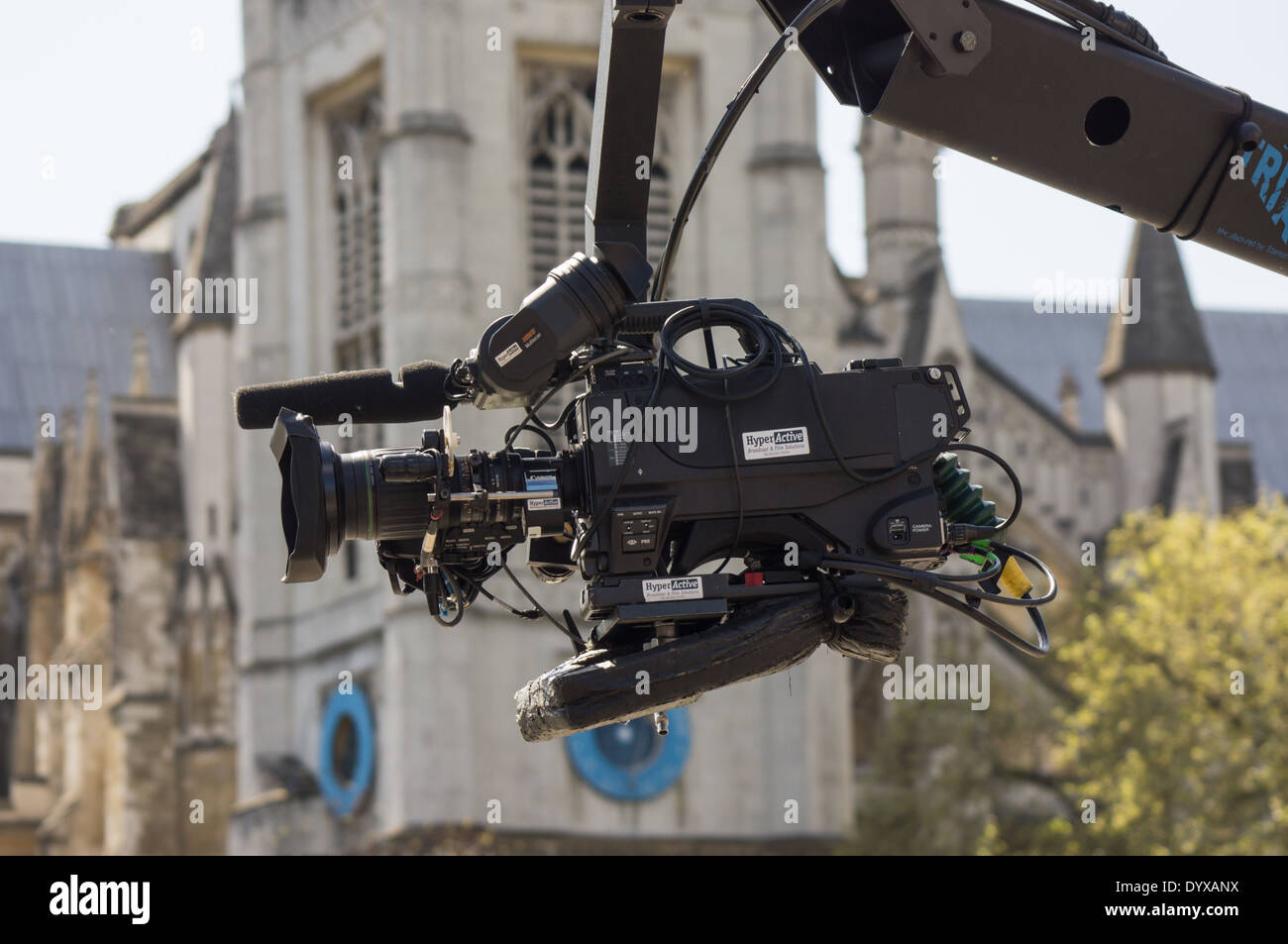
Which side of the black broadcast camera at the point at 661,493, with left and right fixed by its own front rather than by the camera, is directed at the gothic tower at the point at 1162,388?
right

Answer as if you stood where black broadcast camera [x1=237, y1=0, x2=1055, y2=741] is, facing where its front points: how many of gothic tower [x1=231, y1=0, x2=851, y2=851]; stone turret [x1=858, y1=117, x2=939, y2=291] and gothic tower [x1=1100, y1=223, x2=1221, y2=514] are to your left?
0

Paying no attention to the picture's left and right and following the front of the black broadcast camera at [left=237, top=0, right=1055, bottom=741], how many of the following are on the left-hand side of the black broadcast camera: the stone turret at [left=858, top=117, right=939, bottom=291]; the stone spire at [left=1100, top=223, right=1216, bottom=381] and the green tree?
0

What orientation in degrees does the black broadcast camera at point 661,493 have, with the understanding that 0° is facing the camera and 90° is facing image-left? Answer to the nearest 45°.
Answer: approximately 90°

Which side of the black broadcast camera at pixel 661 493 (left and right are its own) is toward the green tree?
right

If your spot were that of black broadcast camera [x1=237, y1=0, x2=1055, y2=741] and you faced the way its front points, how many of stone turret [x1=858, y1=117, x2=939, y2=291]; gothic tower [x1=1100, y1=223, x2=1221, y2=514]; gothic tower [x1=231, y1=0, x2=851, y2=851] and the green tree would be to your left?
0

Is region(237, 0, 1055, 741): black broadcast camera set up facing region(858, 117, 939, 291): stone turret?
no

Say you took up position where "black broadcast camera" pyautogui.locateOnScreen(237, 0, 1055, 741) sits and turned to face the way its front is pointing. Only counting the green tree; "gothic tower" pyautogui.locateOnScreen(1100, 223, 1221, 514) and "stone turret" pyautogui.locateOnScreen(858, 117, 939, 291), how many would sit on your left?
0

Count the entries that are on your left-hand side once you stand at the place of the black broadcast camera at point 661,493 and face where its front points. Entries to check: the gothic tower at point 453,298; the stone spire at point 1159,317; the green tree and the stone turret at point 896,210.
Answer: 0

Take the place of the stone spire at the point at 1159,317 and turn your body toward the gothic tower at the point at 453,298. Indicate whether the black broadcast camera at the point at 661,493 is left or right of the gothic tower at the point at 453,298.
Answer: left

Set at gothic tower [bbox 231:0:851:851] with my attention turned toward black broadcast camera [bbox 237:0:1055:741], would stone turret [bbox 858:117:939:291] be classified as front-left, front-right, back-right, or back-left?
back-left

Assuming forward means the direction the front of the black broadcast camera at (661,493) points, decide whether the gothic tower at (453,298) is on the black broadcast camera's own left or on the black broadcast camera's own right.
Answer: on the black broadcast camera's own right

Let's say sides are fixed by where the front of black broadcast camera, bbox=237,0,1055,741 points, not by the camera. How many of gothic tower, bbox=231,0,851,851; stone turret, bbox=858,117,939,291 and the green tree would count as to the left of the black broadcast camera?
0

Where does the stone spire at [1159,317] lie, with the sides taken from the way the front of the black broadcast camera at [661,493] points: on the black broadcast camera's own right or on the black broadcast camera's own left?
on the black broadcast camera's own right
